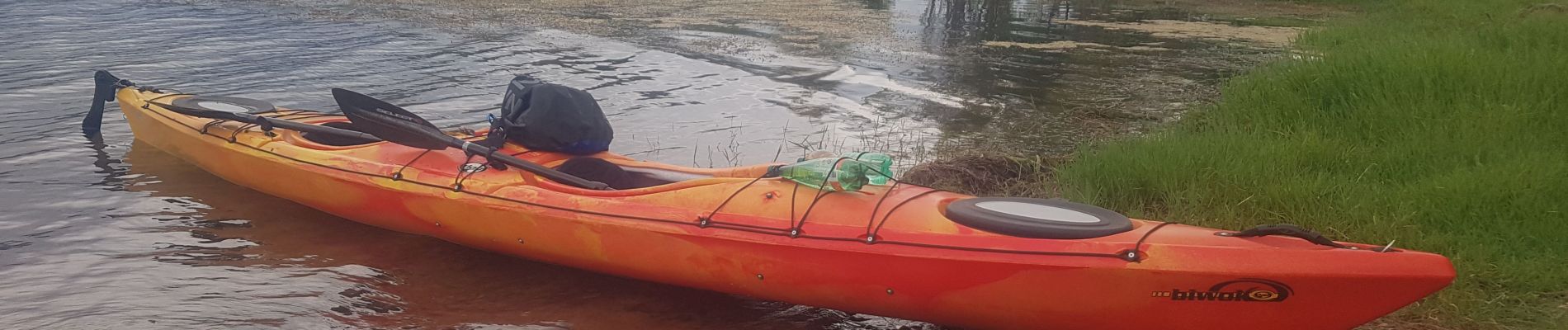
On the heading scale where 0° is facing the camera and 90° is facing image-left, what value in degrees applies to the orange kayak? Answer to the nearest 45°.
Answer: approximately 315°
